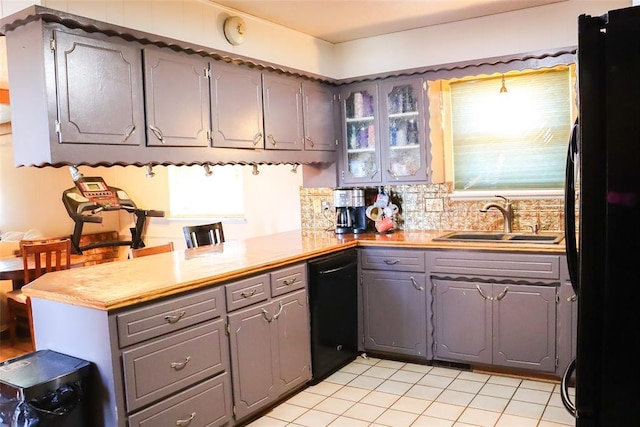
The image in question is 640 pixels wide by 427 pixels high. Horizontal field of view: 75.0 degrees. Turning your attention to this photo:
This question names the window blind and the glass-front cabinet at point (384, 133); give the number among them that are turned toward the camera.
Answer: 2

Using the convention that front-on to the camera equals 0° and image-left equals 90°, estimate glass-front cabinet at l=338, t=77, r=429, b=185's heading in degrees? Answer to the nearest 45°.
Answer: approximately 0°

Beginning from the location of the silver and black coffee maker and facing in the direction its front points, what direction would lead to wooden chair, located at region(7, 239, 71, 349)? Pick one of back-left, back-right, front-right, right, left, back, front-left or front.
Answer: right

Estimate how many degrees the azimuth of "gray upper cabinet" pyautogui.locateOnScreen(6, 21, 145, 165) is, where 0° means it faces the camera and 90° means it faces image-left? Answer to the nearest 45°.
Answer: approximately 315°

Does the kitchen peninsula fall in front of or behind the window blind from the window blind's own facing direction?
in front

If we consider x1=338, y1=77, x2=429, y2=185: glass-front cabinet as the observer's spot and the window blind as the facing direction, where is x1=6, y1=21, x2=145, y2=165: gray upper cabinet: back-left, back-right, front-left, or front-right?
back-right

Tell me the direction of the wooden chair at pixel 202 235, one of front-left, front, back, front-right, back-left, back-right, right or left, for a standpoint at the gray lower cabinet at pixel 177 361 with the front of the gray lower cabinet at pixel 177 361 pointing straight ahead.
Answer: back-left

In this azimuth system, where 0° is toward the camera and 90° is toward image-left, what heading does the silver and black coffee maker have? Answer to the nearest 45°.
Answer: approximately 0°
